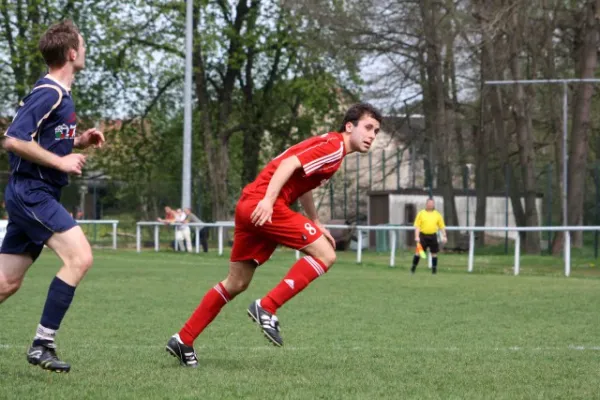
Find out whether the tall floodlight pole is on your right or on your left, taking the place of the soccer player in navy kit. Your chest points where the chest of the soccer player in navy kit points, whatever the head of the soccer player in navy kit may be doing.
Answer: on your left

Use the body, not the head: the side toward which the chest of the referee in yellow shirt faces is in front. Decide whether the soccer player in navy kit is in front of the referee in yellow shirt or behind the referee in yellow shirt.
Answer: in front

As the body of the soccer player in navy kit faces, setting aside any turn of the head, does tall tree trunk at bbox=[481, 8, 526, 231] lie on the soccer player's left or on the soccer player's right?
on the soccer player's left

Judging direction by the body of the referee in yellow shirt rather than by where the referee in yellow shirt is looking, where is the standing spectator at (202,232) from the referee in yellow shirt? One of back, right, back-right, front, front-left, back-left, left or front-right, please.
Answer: back-right

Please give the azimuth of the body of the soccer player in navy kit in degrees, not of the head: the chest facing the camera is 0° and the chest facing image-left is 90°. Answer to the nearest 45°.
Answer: approximately 270°

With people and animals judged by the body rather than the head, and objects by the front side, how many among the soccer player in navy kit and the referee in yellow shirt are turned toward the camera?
1

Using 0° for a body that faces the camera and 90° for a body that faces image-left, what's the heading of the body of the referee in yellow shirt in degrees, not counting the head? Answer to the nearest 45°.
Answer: approximately 0°

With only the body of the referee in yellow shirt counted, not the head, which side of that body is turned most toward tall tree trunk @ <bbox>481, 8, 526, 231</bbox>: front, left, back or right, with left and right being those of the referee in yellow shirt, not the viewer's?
back

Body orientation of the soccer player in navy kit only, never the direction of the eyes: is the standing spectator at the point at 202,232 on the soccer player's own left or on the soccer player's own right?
on the soccer player's own left

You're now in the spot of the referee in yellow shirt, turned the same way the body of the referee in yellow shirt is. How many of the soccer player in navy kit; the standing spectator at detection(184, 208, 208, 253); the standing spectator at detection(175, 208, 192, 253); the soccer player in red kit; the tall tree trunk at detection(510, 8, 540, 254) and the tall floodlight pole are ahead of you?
2

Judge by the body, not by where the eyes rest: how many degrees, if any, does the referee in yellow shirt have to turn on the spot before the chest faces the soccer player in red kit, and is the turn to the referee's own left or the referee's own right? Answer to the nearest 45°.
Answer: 0° — they already face them

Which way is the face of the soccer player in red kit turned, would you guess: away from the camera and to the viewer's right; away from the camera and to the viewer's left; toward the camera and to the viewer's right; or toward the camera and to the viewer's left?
toward the camera and to the viewer's right
